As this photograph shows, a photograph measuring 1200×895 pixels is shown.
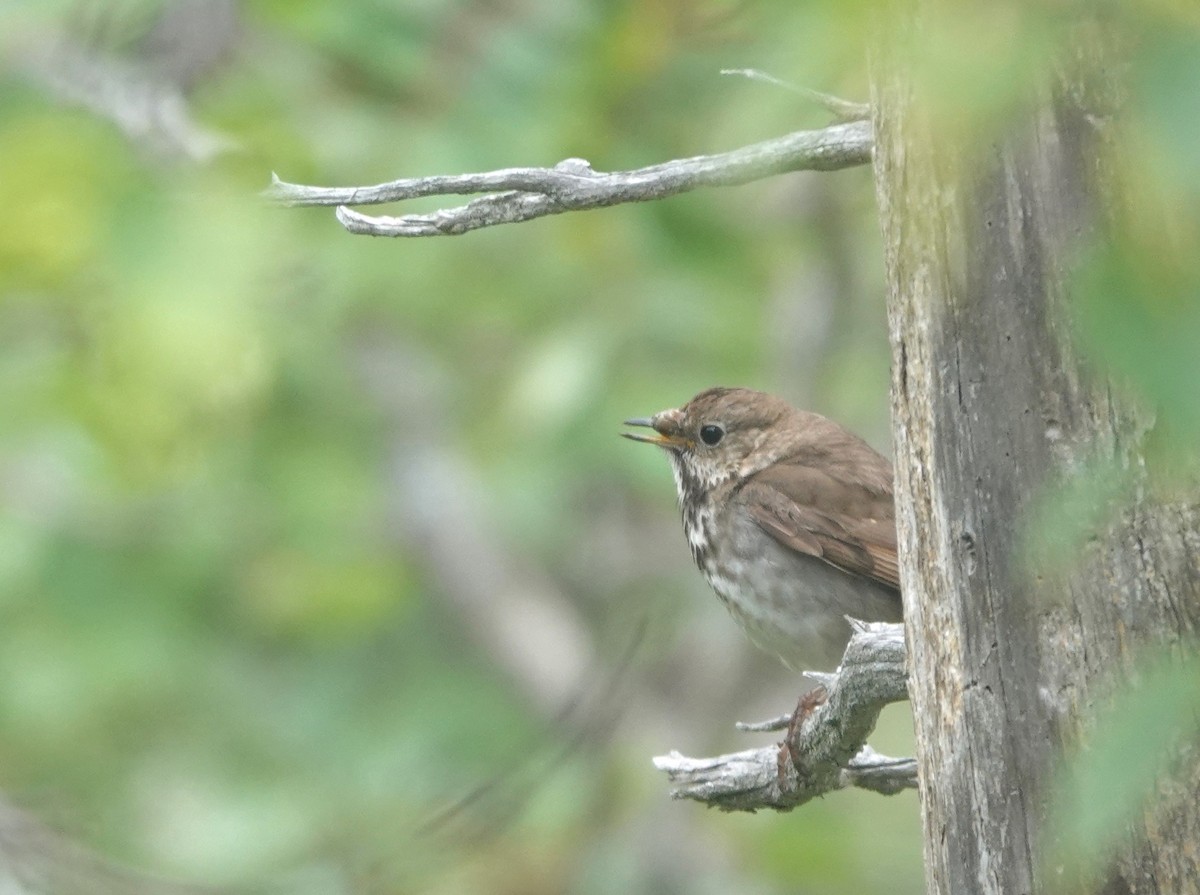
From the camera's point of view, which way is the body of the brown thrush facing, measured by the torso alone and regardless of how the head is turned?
to the viewer's left

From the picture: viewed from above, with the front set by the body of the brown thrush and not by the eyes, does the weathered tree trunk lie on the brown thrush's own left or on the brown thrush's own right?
on the brown thrush's own left
